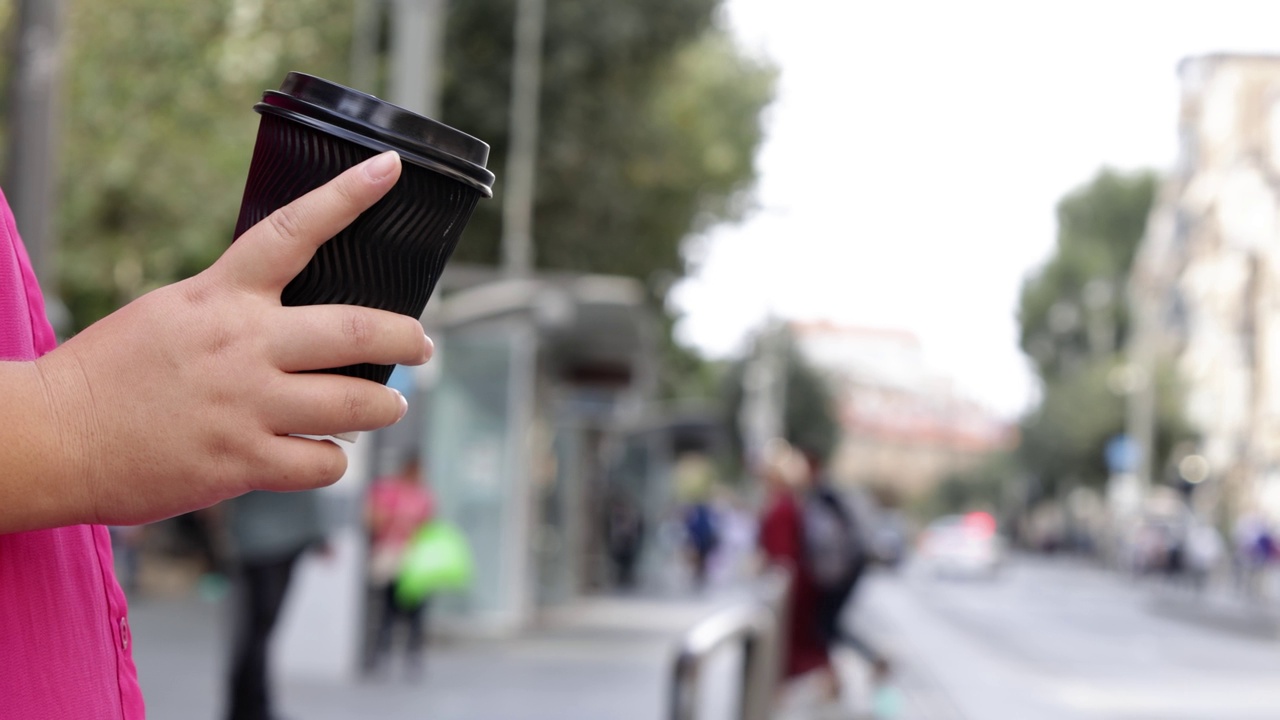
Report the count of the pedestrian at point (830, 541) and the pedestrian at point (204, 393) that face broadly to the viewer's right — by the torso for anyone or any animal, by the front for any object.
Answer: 1

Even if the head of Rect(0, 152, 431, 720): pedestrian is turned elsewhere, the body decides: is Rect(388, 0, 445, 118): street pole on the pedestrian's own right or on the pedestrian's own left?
on the pedestrian's own left

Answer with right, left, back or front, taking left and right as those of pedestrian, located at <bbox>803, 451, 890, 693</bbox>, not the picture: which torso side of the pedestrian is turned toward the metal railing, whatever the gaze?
left

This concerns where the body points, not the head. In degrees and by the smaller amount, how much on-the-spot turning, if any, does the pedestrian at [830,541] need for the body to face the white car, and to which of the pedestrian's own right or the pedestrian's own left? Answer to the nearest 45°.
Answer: approximately 90° to the pedestrian's own right

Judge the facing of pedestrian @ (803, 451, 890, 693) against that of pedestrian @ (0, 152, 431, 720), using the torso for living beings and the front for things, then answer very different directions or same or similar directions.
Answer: very different directions

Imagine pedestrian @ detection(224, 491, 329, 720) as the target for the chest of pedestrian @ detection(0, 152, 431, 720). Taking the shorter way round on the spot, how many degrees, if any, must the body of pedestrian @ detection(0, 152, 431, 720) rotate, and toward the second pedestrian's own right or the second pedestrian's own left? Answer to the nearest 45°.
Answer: approximately 90° to the second pedestrian's own left

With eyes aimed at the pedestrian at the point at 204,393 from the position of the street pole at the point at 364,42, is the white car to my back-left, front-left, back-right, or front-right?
back-left

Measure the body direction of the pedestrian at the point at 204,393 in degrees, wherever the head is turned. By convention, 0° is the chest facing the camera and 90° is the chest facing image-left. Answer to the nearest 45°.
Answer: approximately 270°
